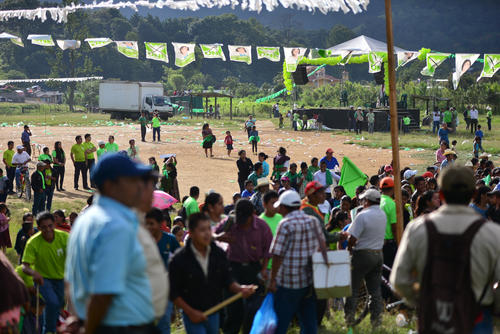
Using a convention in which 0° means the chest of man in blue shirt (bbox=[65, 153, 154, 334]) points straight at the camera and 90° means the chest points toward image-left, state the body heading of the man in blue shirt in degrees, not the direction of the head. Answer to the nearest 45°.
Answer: approximately 270°

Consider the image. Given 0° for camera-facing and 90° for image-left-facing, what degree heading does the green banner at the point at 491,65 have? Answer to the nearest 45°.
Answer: approximately 0°

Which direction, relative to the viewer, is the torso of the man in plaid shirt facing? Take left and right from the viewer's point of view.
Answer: facing away from the viewer and to the left of the viewer

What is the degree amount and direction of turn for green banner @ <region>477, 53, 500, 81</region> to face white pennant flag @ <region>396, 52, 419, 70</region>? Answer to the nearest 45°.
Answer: approximately 135° to its right

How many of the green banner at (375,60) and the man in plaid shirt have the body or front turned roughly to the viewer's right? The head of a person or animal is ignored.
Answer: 0

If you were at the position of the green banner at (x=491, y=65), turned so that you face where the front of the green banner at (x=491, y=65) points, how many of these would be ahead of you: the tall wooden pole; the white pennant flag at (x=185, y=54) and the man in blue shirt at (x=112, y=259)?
2

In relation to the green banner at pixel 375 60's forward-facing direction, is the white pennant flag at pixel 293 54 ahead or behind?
behind

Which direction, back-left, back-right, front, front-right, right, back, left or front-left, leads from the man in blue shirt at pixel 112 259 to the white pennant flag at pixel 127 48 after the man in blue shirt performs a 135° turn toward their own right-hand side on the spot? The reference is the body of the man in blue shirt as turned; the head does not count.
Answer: back-right

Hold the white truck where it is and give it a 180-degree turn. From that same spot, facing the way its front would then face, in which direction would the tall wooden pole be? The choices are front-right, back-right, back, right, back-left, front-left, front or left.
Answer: back-left

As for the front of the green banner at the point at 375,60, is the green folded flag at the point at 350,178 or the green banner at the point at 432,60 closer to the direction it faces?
the green folded flag

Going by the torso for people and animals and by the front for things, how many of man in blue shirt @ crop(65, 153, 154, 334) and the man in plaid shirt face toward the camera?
0

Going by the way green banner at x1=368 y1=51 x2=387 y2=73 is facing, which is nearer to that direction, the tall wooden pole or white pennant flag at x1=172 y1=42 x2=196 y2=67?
the tall wooden pole

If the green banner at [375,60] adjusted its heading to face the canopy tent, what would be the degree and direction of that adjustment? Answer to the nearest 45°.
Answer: approximately 180°
